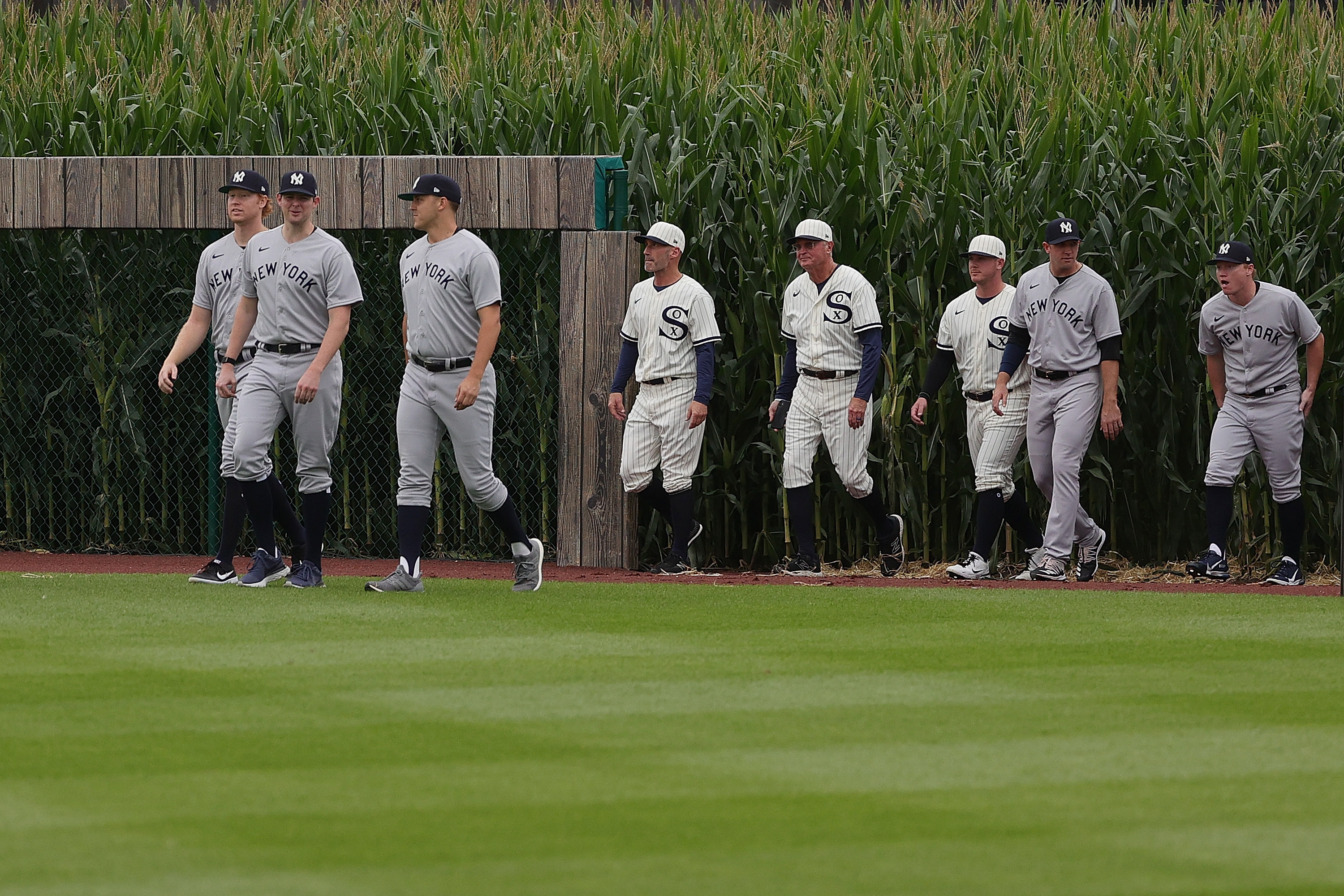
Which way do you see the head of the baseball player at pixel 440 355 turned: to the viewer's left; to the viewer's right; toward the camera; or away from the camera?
to the viewer's left

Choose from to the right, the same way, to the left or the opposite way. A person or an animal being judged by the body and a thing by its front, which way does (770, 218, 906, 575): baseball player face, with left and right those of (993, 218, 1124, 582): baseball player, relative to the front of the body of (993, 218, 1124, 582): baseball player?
the same way

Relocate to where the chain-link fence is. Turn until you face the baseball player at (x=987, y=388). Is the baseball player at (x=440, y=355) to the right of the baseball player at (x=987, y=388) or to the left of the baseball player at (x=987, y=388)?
right

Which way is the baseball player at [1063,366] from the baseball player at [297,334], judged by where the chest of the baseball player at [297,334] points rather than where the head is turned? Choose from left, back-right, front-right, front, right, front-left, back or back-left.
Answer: back-left

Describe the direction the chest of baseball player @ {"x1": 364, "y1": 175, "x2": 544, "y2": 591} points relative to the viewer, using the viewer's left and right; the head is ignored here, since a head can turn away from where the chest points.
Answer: facing the viewer and to the left of the viewer

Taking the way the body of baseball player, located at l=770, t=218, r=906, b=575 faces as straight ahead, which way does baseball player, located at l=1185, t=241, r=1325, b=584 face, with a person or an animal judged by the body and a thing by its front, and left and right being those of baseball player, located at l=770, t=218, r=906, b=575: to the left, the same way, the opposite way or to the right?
the same way

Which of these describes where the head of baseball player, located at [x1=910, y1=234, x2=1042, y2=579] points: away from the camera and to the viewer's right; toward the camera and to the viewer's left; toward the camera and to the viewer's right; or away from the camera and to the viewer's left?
toward the camera and to the viewer's left

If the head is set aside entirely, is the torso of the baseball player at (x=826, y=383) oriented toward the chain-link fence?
no

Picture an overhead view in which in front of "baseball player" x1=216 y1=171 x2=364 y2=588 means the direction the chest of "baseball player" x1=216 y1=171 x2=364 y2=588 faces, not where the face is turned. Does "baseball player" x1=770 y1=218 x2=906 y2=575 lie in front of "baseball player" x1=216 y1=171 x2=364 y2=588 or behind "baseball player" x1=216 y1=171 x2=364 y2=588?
behind

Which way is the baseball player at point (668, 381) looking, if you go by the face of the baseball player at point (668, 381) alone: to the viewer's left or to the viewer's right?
to the viewer's left

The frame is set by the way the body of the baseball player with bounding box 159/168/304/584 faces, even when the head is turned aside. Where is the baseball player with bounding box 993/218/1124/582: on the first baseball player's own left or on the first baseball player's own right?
on the first baseball player's own left

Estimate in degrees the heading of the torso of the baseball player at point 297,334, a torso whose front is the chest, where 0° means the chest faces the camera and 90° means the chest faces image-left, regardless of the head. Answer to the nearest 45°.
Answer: approximately 45°

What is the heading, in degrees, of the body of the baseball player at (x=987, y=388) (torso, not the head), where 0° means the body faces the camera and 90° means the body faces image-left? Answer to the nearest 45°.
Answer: approximately 45°

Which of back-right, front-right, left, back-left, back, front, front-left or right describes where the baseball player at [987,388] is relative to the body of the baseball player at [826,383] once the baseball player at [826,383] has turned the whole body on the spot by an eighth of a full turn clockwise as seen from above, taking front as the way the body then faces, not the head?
back

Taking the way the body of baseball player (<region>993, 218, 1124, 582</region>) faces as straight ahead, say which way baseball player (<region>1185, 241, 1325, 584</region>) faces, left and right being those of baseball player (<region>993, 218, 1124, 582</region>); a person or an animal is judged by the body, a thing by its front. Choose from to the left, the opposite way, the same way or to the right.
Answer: the same way

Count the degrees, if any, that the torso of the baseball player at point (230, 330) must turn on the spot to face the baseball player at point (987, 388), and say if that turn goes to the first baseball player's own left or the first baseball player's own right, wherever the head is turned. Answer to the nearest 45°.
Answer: approximately 135° to the first baseball player's own left

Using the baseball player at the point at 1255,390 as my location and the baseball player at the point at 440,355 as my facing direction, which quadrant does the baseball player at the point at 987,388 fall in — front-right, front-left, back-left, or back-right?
front-right

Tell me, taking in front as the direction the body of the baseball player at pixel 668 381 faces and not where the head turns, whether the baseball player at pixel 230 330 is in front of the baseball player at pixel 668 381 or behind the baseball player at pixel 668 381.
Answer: in front
